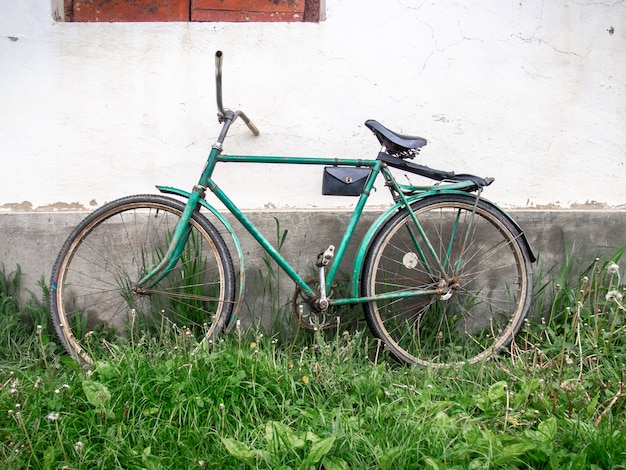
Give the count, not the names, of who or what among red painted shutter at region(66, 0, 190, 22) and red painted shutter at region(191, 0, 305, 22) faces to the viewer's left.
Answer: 0

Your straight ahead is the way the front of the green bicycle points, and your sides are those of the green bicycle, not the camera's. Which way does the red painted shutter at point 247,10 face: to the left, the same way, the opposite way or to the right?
to the left

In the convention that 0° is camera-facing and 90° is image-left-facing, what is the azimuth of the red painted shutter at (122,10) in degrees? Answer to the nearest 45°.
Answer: approximately 0°

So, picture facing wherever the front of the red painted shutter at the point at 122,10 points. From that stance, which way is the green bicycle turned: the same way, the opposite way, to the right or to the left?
to the right

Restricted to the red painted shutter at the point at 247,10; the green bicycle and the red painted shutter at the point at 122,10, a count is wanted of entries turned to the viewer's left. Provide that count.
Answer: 1

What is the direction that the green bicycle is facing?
to the viewer's left

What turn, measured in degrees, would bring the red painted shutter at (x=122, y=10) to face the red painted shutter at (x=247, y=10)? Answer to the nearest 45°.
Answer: approximately 90° to its left

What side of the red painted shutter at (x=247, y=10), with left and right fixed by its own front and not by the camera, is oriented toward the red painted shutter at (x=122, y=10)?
right
